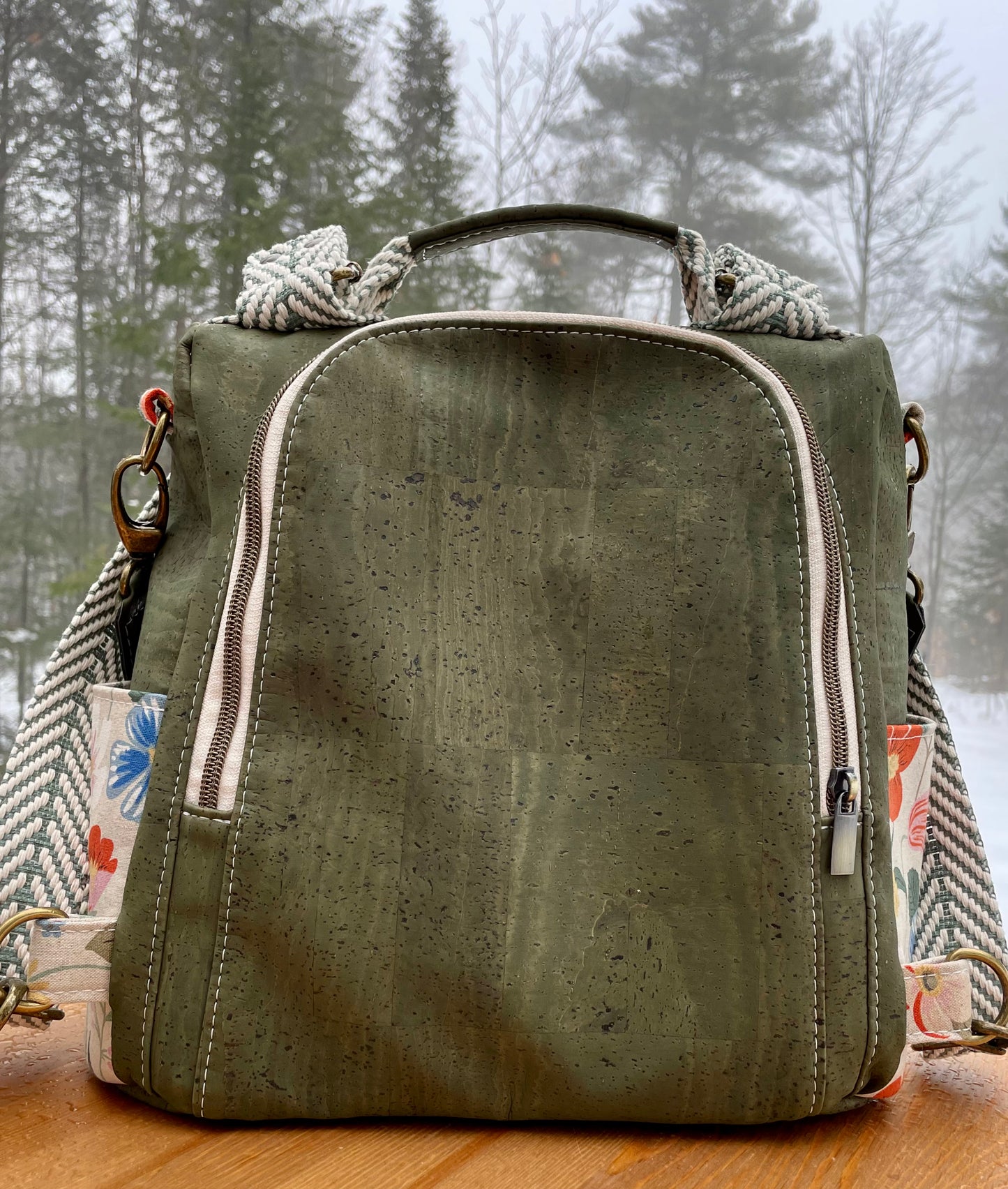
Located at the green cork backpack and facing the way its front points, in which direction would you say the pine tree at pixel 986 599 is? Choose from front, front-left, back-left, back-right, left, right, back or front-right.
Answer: back-left

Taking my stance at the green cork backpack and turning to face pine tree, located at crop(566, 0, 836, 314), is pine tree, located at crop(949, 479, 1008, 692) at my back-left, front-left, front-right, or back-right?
front-right

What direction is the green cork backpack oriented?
toward the camera

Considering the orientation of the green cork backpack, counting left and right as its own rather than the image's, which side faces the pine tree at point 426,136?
back

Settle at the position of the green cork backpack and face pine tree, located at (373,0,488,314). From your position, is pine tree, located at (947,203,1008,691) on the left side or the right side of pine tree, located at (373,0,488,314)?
right

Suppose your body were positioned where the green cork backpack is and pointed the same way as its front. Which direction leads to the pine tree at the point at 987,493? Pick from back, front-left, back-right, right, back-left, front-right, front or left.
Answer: back-left

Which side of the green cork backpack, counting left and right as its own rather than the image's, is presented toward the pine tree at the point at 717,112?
back
